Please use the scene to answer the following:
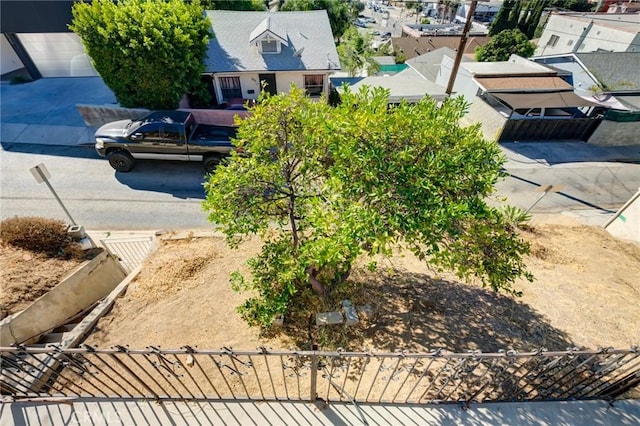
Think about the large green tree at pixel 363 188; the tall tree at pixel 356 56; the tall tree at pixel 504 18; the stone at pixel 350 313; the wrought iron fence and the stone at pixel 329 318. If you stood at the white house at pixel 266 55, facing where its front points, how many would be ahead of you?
4

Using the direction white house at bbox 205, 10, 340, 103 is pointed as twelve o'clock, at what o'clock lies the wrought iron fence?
The wrought iron fence is roughly at 12 o'clock from the white house.

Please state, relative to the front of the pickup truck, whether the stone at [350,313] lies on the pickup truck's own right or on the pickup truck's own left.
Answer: on the pickup truck's own left

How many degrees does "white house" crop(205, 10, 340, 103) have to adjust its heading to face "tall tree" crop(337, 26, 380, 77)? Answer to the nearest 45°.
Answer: approximately 135° to its left

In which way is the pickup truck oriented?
to the viewer's left

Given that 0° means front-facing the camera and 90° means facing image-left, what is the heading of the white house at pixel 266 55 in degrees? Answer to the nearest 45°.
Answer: approximately 0°

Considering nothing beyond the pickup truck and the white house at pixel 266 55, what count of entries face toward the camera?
1

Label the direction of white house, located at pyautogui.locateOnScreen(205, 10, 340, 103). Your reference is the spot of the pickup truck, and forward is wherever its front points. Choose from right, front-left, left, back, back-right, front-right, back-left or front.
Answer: back-right

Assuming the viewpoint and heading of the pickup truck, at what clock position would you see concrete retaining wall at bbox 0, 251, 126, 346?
The concrete retaining wall is roughly at 10 o'clock from the pickup truck.

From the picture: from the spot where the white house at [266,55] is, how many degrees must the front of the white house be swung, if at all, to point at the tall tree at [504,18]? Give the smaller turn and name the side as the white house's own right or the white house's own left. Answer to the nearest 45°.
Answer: approximately 135° to the white house's own left

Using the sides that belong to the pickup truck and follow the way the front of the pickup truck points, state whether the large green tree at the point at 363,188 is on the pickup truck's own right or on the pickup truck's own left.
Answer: on the pickup truck's own left

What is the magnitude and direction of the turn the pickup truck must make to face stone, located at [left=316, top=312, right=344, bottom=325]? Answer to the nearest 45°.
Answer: approximately 90° to its left

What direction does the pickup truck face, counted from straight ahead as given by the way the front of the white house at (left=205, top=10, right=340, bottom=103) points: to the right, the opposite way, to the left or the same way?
to the right

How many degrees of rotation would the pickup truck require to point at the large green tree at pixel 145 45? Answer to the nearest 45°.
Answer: approximately 90° to its right

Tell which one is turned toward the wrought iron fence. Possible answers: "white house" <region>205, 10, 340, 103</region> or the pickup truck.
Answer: the white house
